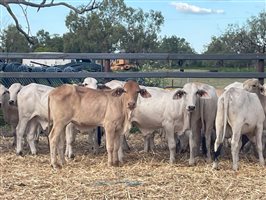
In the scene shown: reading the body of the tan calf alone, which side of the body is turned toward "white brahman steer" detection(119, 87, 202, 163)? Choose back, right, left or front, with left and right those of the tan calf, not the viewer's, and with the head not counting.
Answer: front

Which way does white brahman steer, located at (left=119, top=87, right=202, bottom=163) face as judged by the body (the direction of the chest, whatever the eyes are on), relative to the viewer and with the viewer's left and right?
facing to the right of the viewer

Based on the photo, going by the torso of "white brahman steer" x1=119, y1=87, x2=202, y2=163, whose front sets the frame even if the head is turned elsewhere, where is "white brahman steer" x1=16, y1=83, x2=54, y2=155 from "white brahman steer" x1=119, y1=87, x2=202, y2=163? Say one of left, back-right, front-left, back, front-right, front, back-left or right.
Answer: back

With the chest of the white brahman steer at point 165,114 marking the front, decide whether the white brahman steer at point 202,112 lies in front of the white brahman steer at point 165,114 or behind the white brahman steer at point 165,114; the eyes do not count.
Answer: in front

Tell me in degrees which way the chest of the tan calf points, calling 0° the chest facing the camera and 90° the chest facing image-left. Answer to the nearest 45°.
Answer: approximately 270°

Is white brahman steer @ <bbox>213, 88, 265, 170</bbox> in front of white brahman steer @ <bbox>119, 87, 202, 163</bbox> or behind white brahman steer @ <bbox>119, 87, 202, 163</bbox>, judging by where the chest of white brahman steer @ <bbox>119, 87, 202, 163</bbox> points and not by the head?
in front

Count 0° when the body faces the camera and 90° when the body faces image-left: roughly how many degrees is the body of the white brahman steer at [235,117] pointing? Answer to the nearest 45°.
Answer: approximately 225°
